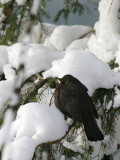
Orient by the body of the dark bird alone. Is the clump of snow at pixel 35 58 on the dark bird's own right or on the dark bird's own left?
on the dark bird's own right

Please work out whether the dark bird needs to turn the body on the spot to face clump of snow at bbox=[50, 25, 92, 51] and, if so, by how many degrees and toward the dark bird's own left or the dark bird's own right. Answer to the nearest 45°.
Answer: approximately 90° to the dark bird's own right

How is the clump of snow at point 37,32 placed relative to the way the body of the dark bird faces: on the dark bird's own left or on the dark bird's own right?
on the dark bird's own right

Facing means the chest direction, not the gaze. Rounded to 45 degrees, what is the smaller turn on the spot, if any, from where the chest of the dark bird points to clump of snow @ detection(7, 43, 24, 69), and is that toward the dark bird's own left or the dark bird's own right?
approximately 45° to the dark bird's own right

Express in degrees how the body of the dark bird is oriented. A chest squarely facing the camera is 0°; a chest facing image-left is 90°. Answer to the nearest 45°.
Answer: approximately 90°
